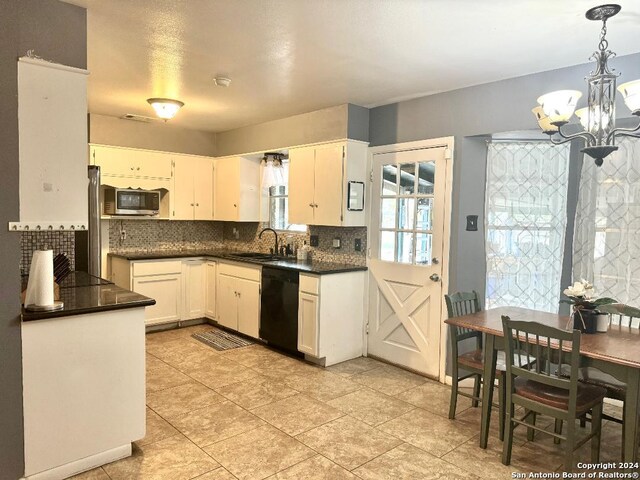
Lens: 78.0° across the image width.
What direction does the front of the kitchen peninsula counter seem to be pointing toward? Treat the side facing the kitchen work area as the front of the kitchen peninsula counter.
to the viewer's right

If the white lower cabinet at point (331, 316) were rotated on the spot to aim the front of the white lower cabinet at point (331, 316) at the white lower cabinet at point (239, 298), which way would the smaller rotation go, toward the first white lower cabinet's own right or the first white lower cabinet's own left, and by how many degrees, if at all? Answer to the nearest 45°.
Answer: approximately 90° to the first white lower cabinet's own right

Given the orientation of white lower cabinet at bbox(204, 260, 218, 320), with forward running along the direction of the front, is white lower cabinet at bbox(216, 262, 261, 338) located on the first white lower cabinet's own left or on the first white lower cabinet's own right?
on the first white lower cabinet's own left

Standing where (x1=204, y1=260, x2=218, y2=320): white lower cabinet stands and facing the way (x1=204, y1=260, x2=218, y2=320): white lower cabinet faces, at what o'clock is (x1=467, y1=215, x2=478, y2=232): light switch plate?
The light switch plate is roughly at 9 o'clock from the white lower cabinet.

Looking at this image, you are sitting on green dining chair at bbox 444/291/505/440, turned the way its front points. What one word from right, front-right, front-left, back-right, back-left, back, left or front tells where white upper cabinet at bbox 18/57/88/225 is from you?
right

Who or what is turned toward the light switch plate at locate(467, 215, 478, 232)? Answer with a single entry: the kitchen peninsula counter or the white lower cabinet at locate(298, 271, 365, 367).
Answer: the kitchen peninsula counter

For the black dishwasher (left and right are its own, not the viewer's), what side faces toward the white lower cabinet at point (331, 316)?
left

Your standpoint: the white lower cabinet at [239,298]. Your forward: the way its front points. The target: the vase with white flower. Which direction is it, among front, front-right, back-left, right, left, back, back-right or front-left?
left

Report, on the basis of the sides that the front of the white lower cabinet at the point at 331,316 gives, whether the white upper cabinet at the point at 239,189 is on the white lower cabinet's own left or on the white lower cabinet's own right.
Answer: on the white lower cabinet's own right

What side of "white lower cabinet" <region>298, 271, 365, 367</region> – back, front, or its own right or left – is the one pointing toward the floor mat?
right

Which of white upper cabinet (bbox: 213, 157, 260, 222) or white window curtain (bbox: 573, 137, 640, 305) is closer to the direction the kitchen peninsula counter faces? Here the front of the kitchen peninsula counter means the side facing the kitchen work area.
the white window curtain

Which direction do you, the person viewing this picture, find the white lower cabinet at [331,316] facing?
facing the viewer and to the left of the viewer
